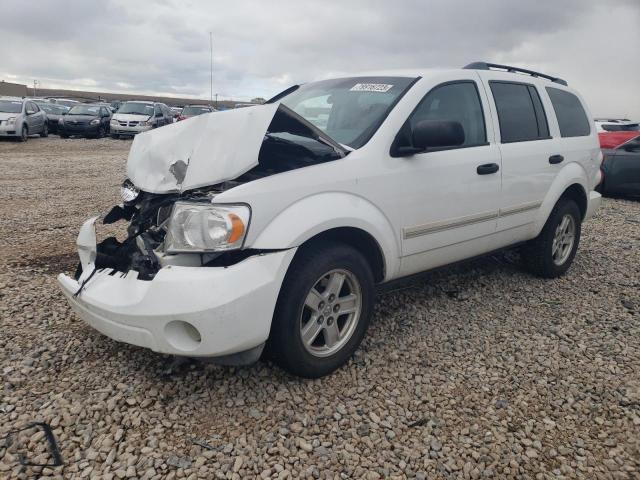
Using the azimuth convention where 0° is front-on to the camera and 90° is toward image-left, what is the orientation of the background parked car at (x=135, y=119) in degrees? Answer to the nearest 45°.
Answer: approximately 45°

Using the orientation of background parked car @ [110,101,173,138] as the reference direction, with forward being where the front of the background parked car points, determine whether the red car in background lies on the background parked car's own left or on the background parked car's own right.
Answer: on the background parked car's own left

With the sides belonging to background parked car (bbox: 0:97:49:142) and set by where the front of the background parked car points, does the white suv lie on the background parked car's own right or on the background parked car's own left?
on the background parked car's own left

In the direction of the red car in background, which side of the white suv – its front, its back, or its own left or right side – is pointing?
back

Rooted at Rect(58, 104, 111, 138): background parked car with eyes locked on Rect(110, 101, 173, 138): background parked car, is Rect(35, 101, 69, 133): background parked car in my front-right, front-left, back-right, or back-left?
back-left

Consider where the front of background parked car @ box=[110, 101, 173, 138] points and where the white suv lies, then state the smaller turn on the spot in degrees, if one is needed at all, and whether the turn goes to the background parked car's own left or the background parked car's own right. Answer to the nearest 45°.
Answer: approximately 45° to the background parked car's own left

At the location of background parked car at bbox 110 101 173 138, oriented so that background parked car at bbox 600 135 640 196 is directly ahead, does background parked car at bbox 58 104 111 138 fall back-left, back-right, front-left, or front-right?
back-right

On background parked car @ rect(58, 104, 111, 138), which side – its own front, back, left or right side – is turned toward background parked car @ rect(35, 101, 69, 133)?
right

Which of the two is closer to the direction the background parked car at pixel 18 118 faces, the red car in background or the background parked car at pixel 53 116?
the red car in background
